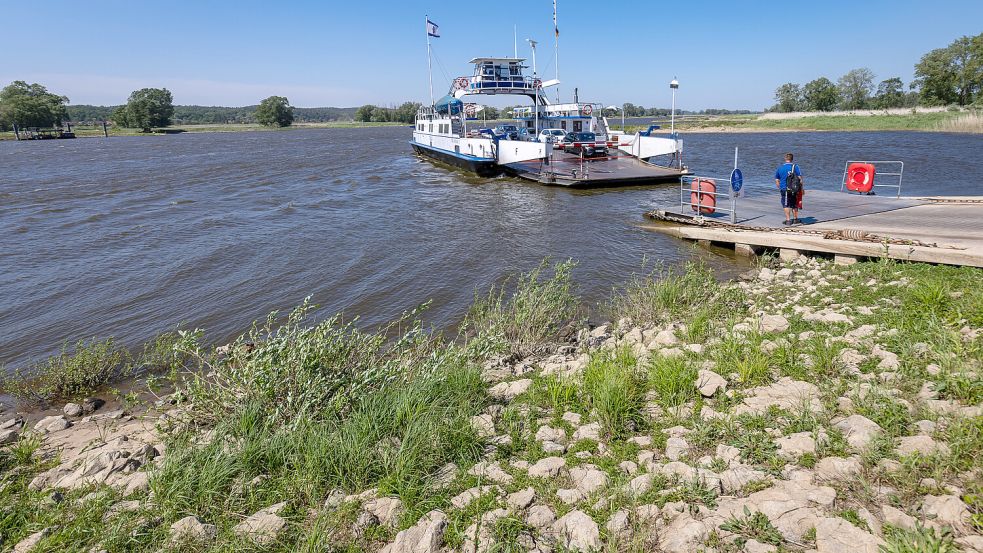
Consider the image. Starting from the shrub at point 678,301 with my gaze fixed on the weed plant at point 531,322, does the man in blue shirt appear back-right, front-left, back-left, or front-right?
back-right

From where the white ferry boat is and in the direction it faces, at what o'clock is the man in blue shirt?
The man in blue shirt is roughly at 1 o'clock from the white ferry boat.

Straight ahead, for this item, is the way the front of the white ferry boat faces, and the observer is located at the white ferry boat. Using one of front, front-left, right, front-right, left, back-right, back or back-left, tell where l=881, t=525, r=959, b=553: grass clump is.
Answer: front-right

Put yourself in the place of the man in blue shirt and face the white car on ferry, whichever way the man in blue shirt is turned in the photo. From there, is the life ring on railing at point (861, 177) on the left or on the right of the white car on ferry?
right

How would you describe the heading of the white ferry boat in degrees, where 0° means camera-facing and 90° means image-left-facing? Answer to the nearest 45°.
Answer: approximately 315°

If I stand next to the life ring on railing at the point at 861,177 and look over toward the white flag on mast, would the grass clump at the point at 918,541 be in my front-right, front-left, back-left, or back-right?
back-left

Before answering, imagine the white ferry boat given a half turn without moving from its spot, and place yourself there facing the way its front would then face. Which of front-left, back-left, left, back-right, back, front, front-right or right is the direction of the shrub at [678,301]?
back-left

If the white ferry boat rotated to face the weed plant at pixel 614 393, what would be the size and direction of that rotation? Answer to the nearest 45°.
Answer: approximately 45° to its right

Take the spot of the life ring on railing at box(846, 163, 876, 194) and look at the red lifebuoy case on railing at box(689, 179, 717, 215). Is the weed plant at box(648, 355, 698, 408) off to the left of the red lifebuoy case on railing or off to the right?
left

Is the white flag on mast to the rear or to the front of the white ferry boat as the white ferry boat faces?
to the rear

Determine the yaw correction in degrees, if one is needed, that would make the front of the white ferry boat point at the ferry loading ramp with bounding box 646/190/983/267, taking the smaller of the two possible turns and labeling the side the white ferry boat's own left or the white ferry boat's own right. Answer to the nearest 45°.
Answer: approximately 45° to the white ferry boat's own right

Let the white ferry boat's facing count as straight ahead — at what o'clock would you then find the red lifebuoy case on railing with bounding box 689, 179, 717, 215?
The red lifebuoy case on railing is roughly at 1 o'clock from the white ferry boat.

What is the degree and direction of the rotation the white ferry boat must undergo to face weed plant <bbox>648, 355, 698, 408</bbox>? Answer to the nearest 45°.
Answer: approximately 45° to its right

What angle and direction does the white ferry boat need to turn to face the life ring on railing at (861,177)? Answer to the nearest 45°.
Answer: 0° — it already faces it

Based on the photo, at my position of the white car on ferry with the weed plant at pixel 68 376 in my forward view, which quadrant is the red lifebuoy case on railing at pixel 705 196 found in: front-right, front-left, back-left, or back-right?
front-left
